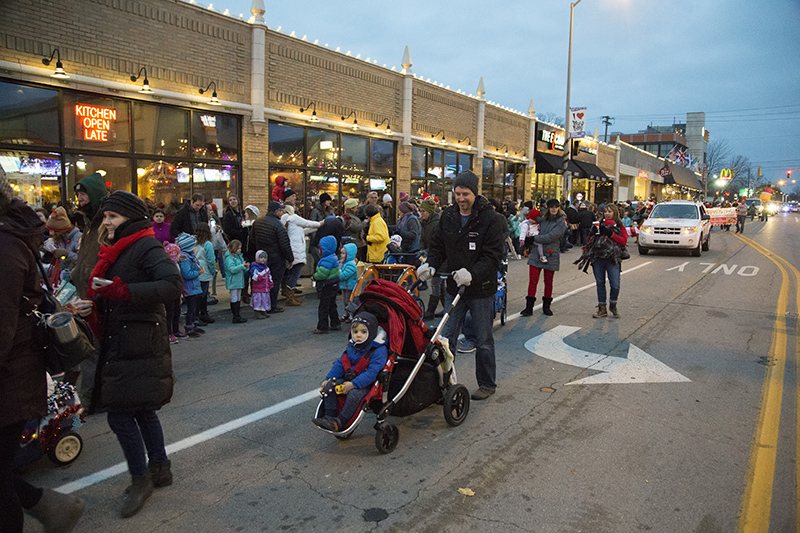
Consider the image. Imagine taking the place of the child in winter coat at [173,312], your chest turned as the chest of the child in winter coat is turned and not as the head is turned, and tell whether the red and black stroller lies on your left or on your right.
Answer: on your right

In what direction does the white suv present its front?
toward the camera

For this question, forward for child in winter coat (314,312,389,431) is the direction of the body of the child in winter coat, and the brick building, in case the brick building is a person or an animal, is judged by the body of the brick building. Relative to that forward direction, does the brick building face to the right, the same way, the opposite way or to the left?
to the left

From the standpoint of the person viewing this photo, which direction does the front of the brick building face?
facing the viewer and to the right of the viewer

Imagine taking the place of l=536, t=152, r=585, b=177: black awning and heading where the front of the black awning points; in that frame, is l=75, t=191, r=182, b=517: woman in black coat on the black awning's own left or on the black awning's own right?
on the black awning's own right

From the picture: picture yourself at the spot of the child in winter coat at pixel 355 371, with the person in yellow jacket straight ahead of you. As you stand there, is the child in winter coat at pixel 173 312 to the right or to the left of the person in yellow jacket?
left

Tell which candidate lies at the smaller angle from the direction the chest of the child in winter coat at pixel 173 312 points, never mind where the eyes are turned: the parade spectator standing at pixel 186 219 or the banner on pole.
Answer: the banner on pole

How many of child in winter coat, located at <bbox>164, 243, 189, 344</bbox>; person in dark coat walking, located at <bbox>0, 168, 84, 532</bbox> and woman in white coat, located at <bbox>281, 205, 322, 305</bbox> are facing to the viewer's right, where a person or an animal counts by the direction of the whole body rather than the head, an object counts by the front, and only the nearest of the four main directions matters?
2

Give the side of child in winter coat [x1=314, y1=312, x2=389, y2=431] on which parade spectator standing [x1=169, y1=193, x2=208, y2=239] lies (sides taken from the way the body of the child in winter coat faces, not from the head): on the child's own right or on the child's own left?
on the child's own right

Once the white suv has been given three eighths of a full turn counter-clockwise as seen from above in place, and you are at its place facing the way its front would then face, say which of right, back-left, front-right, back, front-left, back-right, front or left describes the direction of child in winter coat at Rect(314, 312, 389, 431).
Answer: back-right

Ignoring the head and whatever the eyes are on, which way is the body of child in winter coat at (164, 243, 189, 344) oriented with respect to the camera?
to the viewer's right
